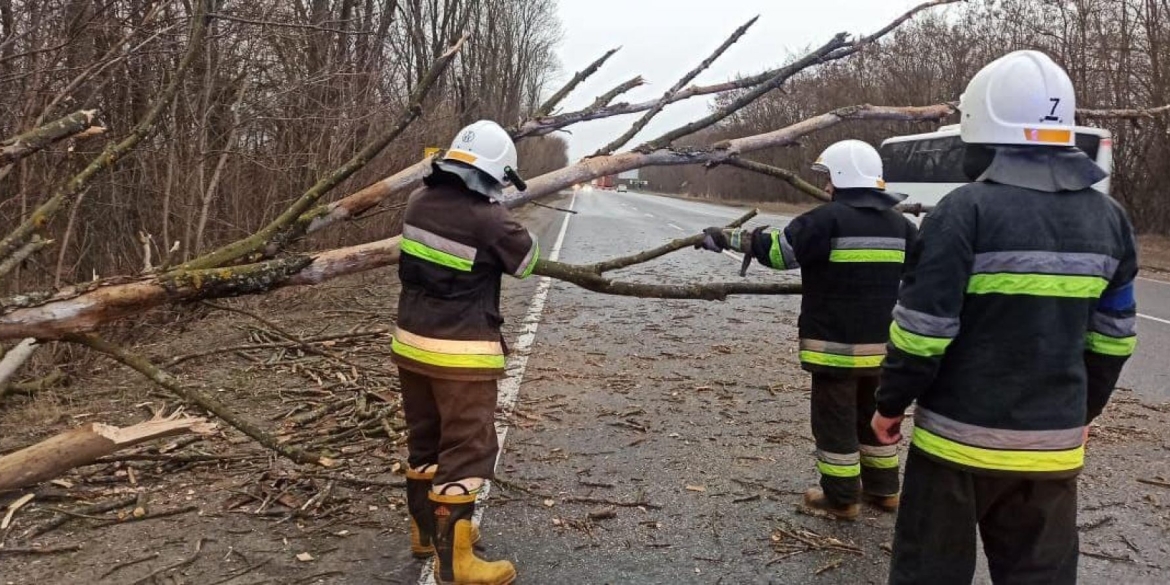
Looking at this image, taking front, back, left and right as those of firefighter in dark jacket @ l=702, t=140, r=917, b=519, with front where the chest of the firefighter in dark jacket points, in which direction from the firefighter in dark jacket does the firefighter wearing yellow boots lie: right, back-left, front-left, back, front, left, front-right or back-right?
left

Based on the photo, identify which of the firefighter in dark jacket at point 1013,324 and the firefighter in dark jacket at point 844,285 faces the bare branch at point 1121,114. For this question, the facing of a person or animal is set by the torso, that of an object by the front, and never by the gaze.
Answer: the firefighter in dark jacket at point 1013,324

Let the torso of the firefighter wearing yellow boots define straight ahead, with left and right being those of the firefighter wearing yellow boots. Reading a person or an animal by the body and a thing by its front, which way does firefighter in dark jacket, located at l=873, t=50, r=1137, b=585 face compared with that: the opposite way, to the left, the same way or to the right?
the same way

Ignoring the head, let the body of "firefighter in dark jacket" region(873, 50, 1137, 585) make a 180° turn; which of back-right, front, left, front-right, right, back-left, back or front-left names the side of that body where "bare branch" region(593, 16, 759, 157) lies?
back-right

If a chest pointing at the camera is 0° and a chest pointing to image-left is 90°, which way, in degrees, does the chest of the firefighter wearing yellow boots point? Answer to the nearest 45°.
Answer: approximately 225°

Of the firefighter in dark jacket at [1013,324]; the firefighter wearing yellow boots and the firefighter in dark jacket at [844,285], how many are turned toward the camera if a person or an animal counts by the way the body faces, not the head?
0

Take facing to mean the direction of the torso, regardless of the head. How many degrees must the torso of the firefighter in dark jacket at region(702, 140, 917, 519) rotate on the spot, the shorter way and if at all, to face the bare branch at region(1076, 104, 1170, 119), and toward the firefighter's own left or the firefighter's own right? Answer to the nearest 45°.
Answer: approximately 90° to the firefighter's own right

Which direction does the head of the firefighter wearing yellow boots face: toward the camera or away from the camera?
away from the camera

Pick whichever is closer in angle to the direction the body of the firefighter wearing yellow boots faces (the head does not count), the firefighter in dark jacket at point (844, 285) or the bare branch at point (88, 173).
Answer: the firefighter in dark jacket

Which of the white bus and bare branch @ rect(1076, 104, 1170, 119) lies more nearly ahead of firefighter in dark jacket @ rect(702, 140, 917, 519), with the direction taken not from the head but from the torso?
the white bus

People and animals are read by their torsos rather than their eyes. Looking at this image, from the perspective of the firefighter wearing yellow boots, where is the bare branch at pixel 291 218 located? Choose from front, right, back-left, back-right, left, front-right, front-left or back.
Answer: left

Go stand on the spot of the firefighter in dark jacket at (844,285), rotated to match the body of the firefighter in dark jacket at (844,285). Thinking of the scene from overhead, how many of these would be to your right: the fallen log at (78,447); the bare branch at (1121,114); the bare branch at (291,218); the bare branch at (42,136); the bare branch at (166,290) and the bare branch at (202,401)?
1

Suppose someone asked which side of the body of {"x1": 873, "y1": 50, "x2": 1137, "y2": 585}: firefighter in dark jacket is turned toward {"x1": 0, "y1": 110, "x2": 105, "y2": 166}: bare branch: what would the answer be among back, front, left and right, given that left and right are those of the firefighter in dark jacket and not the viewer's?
left

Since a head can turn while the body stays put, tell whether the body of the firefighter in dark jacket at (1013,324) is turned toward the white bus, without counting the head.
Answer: yes

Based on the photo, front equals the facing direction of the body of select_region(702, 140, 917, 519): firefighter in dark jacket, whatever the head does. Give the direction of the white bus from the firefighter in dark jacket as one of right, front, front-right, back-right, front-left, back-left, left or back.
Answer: front-right

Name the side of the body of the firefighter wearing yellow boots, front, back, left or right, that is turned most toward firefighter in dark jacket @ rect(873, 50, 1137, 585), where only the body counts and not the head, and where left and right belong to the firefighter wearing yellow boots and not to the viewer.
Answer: right

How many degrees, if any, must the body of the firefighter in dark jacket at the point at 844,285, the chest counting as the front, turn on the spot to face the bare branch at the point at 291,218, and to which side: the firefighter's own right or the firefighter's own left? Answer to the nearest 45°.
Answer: approximately 45° to the firefighter's own left

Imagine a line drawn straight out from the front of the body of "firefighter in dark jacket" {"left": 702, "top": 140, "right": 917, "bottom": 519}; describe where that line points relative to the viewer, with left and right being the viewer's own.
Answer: facing away from the viewer and to the left of the viewer

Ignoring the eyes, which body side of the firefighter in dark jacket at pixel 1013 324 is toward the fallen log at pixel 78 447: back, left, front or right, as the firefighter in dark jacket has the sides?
left

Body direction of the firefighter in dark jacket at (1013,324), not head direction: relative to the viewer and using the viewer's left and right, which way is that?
facing away from the viewer
